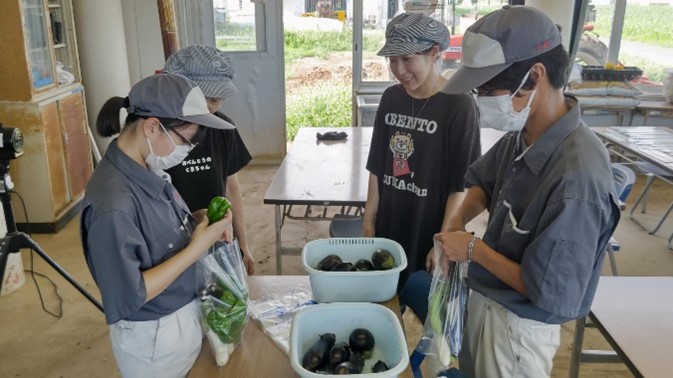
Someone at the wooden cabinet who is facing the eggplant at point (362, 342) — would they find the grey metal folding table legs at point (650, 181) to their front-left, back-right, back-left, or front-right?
front-left

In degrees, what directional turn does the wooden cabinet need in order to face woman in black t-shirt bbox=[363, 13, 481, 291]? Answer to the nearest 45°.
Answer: approximately 45° to its right

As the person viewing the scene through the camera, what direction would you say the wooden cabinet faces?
facing the viewer and to the right of the viewer

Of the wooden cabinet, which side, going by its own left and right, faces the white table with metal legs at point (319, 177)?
front

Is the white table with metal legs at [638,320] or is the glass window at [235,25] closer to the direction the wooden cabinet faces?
the white table with metal legs

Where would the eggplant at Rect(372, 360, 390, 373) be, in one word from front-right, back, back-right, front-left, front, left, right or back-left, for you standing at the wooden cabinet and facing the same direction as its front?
front-right

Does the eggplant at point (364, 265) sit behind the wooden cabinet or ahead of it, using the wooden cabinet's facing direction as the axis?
ahead

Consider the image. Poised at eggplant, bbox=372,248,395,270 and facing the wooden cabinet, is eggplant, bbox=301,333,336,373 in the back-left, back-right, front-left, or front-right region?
back-left

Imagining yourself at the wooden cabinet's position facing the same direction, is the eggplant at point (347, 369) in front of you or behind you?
in front

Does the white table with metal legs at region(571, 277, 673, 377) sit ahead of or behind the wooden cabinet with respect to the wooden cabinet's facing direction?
ahead

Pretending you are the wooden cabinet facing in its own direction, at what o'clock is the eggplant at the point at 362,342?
The eggplant is roughly at 1 o'clock from the wooden cabinet.

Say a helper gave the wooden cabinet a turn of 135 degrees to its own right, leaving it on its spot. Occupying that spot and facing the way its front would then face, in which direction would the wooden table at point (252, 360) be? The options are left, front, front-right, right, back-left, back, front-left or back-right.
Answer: left

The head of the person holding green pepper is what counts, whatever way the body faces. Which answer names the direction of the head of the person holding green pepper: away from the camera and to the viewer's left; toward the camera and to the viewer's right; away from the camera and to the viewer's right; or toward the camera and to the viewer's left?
toward the camera and to the viewer's right

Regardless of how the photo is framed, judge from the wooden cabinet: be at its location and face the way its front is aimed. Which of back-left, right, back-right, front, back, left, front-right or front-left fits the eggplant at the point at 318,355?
front-right
